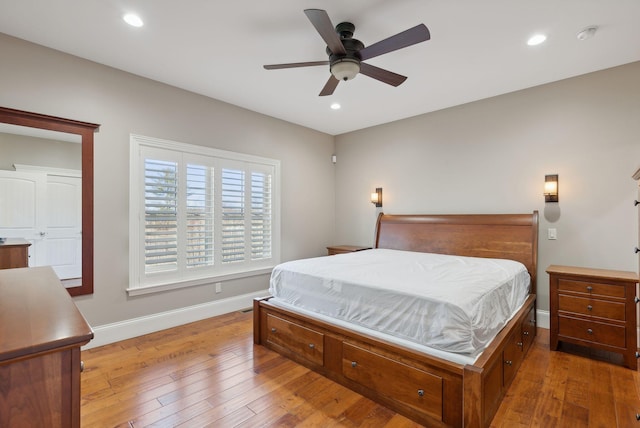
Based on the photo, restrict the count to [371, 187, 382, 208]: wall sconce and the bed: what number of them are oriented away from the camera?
0

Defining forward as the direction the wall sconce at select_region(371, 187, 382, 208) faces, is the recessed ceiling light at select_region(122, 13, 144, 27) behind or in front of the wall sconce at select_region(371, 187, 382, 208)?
in front

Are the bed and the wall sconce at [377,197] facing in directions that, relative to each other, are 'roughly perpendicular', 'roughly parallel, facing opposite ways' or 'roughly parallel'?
roughly parallel

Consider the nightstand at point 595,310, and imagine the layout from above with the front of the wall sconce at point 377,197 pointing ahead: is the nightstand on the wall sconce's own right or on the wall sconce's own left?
on the wall sconce's own left

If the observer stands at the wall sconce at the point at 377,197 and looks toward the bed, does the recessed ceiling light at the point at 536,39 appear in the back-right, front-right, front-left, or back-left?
front-left

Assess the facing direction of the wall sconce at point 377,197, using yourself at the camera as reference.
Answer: facing the viewer and to the left of the viewer

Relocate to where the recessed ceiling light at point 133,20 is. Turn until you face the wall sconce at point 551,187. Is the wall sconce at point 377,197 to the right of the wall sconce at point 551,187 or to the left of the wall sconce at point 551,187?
left

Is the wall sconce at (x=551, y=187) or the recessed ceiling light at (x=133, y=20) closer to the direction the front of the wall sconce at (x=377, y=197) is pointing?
the recessed ceiling light

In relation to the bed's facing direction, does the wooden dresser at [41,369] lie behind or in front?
in front
